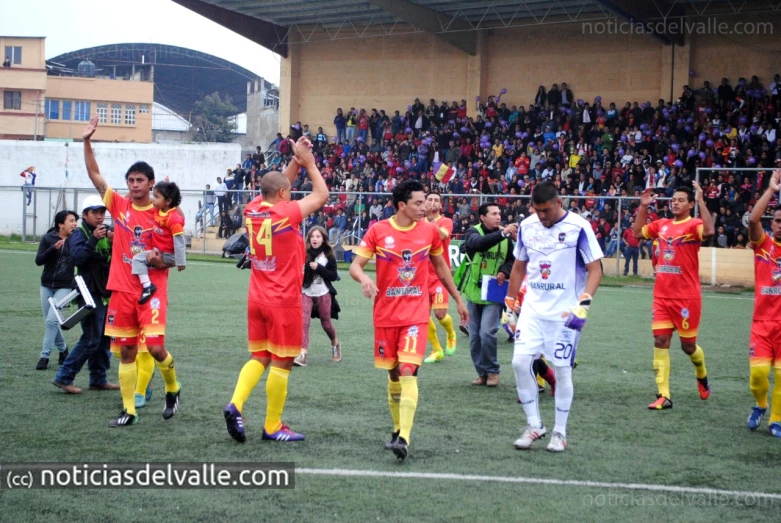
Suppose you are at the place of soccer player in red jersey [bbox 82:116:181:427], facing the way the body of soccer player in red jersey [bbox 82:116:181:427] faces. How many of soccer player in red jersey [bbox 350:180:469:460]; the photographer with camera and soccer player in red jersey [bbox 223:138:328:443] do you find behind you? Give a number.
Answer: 1

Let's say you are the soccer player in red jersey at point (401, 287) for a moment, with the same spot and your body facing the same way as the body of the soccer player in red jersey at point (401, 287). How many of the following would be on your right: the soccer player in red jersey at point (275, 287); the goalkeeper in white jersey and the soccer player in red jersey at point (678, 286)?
1

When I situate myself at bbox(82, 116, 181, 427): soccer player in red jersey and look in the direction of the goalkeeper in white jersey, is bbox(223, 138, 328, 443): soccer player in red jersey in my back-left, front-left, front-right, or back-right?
front-right

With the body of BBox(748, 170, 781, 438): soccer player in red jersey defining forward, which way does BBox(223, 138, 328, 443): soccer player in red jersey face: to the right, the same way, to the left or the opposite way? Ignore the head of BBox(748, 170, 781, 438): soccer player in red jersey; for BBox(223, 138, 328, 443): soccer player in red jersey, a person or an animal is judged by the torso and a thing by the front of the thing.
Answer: the opposite way

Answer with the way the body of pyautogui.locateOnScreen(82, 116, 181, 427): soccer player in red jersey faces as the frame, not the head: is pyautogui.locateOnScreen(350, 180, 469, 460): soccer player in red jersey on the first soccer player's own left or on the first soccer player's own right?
on the first soccer player's own left

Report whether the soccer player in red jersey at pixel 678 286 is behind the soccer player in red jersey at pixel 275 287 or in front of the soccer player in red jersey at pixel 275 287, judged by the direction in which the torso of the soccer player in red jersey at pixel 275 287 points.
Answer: in front

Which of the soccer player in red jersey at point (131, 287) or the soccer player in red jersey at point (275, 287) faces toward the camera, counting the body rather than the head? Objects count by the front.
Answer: the soccer player in red jersey at point (131, 287)

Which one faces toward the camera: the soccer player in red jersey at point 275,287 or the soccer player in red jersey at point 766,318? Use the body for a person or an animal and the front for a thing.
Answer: the soccer player in red jersey at point 766,318

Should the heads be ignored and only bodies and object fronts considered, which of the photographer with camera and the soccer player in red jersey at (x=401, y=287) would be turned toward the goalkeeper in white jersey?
the photographer with camera

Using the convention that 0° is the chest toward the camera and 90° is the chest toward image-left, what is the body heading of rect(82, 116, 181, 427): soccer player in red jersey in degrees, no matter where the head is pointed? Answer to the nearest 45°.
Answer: approximately 0°

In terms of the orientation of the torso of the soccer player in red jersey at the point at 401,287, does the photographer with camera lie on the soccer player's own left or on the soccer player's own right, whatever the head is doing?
on the soccer player's own right

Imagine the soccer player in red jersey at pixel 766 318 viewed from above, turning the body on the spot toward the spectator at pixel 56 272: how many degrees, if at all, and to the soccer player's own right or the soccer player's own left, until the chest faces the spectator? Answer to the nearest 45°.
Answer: approximately 90° to the soccer player's own right

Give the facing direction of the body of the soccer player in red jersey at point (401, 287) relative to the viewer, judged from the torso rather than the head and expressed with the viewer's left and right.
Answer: facing the viewer

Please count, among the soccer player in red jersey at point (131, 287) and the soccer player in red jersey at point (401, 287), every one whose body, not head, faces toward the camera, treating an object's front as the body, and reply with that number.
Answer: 2
